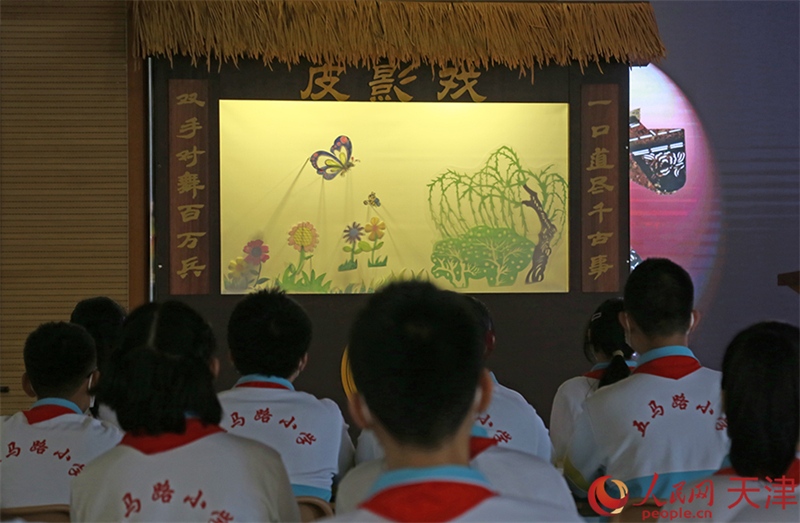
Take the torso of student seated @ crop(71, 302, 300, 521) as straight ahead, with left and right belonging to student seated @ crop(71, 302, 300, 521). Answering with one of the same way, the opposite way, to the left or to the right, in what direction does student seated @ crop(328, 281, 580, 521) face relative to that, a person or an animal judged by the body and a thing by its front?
the same way

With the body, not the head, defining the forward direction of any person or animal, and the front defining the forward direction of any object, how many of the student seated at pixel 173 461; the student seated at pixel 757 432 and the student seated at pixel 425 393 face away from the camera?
3

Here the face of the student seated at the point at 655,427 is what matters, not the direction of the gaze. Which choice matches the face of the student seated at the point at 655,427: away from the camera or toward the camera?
away from the camera

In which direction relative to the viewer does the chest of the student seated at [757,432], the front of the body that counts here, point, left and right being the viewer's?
facing away from the viewer

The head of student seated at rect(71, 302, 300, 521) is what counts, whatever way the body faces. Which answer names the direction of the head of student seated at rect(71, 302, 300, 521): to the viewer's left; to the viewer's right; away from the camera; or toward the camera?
away from the camera

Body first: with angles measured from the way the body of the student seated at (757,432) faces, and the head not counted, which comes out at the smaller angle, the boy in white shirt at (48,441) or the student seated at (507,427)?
the student seated

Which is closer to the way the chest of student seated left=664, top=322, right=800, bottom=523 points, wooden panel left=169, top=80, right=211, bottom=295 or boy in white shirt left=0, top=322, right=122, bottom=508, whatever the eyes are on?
the wooden panel

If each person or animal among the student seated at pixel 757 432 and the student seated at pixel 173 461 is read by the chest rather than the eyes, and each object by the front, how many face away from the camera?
2

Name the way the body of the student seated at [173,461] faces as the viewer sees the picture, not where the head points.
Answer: away from the camera

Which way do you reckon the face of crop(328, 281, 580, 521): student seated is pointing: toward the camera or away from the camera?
away from the camera

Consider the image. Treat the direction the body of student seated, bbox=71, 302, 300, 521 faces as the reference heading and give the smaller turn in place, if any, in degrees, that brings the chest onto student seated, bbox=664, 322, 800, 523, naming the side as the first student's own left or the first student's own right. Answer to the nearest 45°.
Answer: approximately 90° to the first student's own right

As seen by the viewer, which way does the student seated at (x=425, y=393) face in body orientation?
away from the camera

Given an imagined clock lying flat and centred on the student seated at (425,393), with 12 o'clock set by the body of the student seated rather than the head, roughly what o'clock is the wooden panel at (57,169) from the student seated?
The wooden panel is roughly at 11 o'clock from the student seated.
